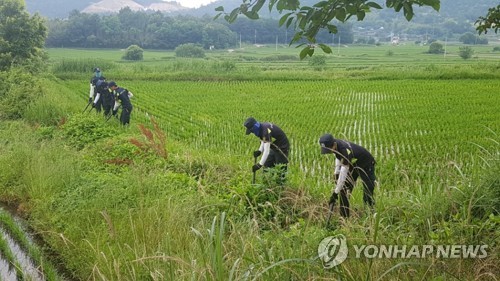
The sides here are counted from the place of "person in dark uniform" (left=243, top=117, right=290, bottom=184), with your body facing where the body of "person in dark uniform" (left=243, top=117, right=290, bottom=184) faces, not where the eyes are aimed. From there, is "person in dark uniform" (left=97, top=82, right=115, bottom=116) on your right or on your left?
on your right

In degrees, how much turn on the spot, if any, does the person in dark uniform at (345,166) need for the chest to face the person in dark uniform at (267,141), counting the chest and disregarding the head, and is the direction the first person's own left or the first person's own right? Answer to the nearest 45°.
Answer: approximately 45° to the first person's own right

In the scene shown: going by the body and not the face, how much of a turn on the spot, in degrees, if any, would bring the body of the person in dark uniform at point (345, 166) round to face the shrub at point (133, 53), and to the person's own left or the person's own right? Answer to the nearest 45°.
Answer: approximately 45° to the person's own right

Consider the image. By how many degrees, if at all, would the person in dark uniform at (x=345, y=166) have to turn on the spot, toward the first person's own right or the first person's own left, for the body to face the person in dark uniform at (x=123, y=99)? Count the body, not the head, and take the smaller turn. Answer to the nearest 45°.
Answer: approximately 45° to the first person's own right

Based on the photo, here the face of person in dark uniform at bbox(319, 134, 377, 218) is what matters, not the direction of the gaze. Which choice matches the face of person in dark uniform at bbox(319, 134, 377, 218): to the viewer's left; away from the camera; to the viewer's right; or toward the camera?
to the viewer's left

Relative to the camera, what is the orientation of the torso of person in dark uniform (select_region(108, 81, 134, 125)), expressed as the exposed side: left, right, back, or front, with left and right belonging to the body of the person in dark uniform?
left

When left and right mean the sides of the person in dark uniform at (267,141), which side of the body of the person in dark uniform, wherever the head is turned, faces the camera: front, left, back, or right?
left

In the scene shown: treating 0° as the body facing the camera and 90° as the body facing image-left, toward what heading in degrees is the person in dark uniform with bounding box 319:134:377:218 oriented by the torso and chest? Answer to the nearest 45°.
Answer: approximately 90°

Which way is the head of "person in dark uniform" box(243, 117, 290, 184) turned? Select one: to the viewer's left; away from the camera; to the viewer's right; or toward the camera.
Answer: to the viewer's left
